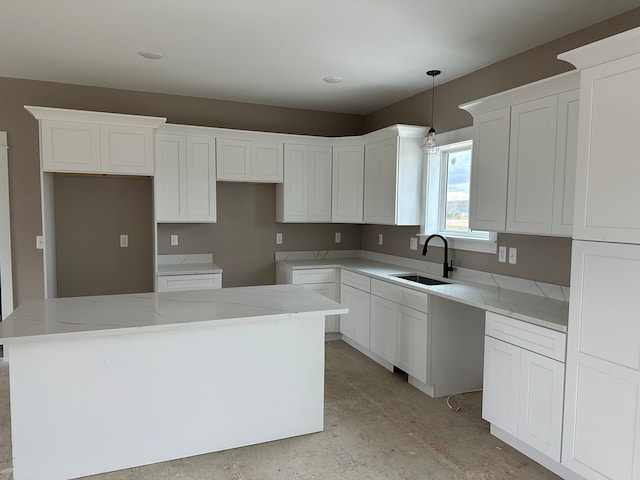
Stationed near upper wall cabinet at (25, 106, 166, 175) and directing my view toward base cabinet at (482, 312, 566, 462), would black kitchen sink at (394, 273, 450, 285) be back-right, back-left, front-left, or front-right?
front-left

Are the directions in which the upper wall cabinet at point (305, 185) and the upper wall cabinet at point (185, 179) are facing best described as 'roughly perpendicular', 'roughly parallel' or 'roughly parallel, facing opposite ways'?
roughly parallel

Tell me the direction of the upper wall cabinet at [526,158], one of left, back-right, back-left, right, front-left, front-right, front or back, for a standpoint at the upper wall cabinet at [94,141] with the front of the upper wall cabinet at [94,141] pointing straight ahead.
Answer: front-left

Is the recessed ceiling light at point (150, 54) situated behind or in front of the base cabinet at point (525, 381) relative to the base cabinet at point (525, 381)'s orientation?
in front

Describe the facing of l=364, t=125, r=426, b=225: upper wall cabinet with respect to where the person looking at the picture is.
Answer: facing the viewer and to the left of the viewer

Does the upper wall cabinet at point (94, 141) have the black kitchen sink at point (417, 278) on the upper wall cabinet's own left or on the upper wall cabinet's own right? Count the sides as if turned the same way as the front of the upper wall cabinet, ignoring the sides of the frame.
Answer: on the upper wall cabinet's own left

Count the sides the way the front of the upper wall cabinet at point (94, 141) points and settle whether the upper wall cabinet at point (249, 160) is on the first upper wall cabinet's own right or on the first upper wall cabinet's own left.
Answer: on the first upper wall cabinet's own left

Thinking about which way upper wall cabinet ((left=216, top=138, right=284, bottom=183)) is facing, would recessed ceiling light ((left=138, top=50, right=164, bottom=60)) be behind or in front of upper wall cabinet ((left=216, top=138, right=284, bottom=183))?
in front

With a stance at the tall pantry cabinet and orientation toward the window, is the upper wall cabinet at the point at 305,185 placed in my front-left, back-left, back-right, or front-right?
front-left

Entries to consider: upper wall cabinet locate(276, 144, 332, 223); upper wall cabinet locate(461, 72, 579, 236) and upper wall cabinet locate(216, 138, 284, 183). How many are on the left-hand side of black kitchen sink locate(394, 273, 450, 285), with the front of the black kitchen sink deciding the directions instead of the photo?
1

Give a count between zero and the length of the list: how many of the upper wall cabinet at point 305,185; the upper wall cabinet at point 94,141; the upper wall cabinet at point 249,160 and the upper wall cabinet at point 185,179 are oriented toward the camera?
4

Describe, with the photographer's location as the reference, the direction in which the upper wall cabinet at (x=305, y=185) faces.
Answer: facing the viewer

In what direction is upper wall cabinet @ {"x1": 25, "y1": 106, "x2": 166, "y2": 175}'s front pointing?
toward the camera

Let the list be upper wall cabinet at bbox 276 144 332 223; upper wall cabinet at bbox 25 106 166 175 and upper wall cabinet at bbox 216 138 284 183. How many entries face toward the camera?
3

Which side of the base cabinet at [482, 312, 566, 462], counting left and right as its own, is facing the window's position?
right
